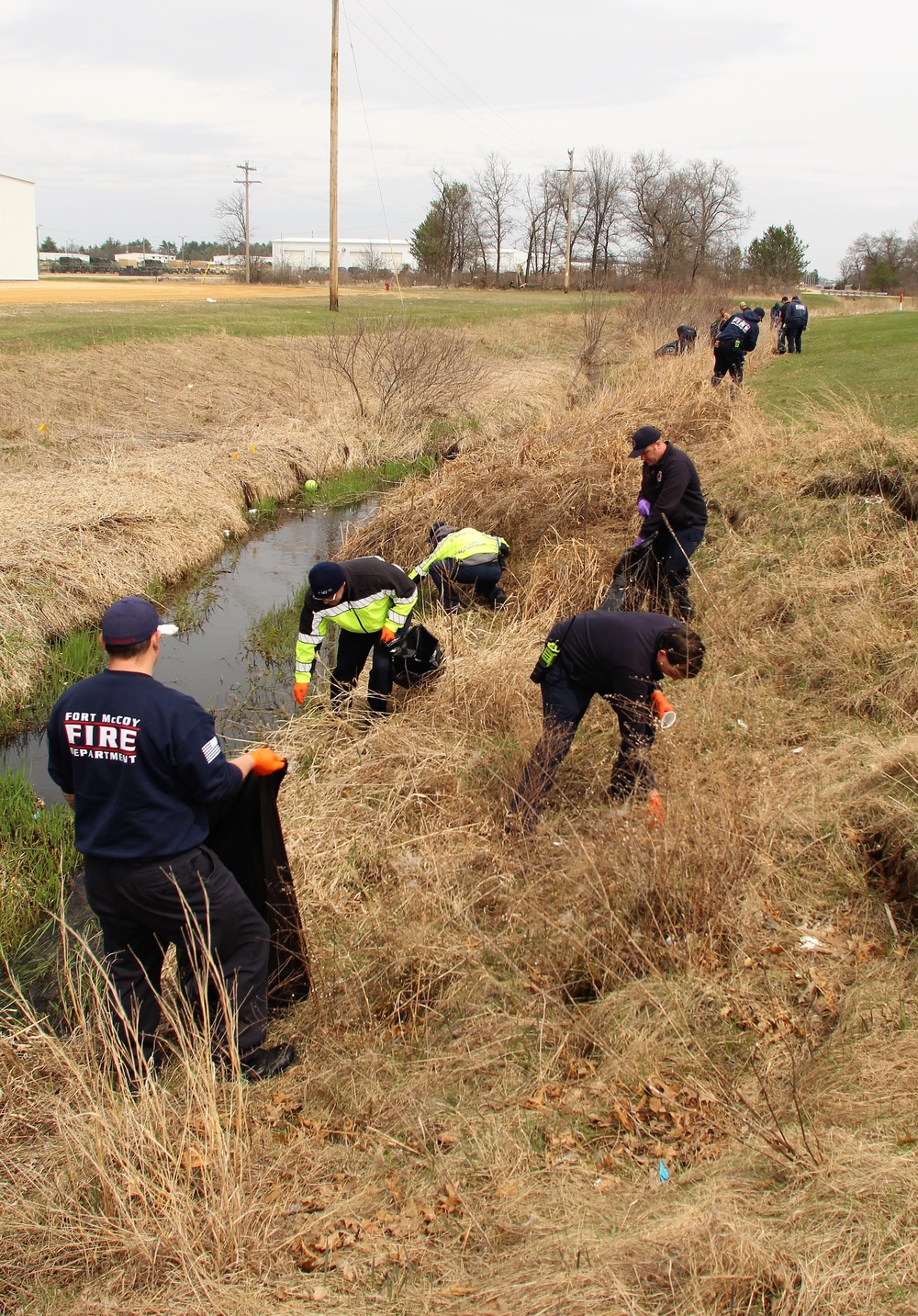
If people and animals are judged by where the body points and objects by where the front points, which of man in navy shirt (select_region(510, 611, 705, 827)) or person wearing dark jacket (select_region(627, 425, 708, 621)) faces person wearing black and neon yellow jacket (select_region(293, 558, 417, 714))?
person wearing dark jacket (select_region(627, 425, 708, 621))

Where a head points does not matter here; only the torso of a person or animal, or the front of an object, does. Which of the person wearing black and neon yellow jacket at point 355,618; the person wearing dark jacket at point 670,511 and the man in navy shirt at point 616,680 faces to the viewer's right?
the man in navy shirt

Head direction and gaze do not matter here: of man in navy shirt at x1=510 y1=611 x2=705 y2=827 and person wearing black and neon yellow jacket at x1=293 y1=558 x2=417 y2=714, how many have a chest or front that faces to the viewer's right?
1

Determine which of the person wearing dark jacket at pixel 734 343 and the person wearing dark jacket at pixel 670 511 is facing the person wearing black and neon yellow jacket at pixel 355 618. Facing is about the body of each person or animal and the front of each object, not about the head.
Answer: the person wearing dark jacket at pixel 670 511

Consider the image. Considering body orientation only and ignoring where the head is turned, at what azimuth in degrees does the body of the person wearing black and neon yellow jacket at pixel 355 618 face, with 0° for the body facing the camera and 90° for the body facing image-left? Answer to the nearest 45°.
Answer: approximately 45°

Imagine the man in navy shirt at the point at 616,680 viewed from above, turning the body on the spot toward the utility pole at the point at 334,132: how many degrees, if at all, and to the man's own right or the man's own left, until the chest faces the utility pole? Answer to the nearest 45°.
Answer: approximately 90° to the man's own left

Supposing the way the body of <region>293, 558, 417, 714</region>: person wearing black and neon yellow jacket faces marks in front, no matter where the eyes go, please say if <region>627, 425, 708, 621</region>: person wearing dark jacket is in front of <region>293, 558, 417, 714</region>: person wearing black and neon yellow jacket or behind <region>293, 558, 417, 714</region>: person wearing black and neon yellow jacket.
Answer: behind

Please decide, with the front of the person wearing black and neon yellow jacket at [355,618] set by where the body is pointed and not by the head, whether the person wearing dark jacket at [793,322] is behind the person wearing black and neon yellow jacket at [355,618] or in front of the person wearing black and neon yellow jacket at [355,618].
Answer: behind

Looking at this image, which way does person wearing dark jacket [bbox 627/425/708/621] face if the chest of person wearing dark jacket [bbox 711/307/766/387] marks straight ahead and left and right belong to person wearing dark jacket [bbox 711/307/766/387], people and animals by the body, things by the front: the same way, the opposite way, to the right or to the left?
the opposite way

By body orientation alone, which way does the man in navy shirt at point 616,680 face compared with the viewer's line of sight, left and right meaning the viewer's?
facing to the right of the viewer

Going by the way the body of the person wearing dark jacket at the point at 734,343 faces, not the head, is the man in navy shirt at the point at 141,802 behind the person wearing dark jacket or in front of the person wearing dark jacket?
behind
